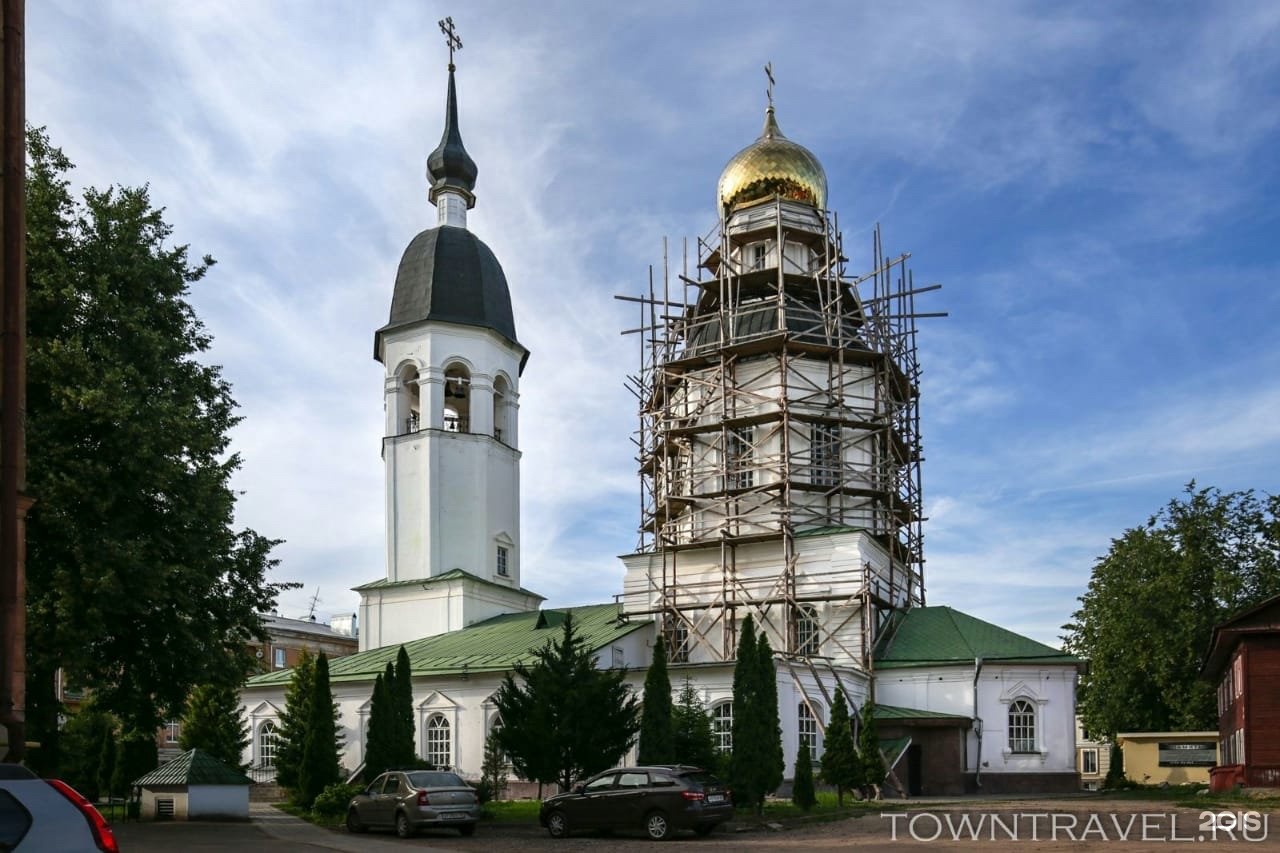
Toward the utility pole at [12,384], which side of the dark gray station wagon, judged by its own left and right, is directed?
left

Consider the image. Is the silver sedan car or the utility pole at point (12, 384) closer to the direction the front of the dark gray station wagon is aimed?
the silver sedan car

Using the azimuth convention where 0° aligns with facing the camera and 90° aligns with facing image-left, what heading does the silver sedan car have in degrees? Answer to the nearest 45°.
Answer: approximately 135°

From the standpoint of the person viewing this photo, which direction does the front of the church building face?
facing away from the viewer and to the left of the viewer

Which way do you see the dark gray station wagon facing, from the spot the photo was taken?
facing away from the viewer and to the left of the viewer

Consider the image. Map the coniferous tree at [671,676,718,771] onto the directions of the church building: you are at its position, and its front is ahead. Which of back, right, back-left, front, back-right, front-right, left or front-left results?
back-left

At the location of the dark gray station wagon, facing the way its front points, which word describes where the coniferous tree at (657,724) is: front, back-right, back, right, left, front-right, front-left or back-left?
front-right
